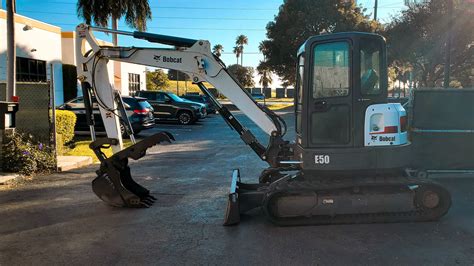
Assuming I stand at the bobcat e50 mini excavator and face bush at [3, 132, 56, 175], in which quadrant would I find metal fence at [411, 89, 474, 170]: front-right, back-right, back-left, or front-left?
back-right

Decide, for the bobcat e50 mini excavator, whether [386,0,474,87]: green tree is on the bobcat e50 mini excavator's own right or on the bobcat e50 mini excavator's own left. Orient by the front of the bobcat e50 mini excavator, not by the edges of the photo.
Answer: on the bobcat e50 mini excavator's own right

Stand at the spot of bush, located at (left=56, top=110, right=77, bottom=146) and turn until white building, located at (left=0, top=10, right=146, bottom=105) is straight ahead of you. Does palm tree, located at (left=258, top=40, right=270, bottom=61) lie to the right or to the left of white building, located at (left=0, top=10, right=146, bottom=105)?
right

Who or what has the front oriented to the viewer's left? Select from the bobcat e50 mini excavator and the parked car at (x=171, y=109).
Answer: the bobcat e50 mini excavator

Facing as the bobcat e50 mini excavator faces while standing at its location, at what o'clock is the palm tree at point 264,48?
The palm tree is roughly at 3 o'clock from the bobcat e50 mini excavator.

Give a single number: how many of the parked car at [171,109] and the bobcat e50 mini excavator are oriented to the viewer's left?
1

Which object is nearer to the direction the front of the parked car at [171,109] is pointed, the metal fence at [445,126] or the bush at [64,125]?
the metal fence

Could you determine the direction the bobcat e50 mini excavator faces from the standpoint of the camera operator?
facing to the left of the viewer

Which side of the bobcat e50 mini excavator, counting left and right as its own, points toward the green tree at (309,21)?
right

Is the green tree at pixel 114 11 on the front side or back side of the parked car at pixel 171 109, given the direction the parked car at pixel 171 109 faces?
on the back side

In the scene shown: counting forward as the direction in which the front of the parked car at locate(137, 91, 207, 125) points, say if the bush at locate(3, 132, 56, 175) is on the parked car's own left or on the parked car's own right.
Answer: on the parked car's own right
